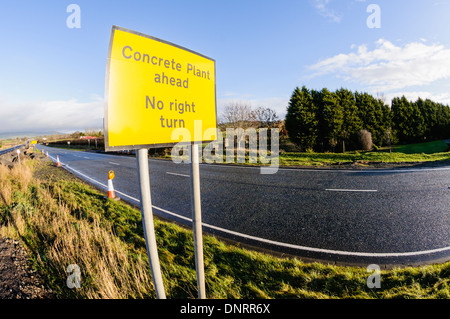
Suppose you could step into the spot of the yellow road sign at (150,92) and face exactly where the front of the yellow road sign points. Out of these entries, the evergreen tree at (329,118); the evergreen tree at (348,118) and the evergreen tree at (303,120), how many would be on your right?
0

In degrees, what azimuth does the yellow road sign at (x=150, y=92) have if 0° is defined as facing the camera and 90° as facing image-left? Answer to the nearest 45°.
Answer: approximately 315°

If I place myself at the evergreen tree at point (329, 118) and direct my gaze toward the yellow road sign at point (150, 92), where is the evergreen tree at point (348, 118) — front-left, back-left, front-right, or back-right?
back-left

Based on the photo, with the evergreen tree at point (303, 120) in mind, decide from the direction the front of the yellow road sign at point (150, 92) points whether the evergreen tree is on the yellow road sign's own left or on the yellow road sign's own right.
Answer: on the yellow road sign's own left

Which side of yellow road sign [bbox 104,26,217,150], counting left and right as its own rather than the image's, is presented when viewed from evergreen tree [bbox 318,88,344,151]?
left

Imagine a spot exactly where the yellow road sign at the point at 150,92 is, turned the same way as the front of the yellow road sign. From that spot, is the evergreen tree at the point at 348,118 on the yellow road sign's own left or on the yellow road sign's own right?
on the yellow road sign's own left

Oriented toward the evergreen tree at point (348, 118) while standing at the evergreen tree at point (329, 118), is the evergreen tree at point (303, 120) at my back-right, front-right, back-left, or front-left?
back-left
